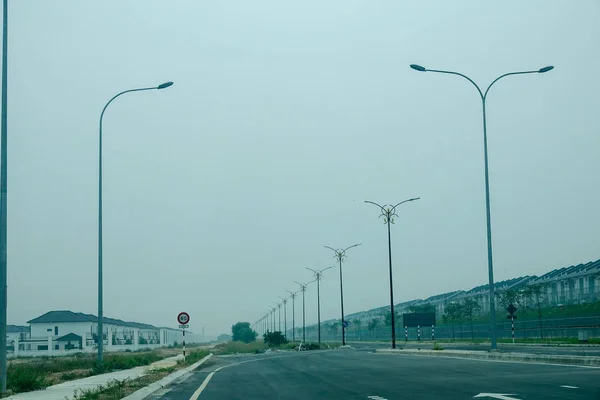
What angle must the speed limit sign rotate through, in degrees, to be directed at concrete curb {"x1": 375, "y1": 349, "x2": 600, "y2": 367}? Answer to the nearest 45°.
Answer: approximately 45° to its left

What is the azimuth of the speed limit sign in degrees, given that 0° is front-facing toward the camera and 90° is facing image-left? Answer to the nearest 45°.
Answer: approximately 0°
